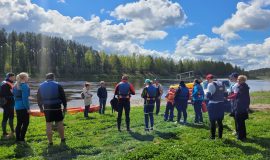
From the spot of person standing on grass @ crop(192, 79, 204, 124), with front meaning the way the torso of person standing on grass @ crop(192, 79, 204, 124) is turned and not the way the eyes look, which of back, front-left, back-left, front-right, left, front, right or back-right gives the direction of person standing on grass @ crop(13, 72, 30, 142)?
left

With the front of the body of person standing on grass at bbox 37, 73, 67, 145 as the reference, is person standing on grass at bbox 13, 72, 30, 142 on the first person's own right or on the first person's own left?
on the first person's own left

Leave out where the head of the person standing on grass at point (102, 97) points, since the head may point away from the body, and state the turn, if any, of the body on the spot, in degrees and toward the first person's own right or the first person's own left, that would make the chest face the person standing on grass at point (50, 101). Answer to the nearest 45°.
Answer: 0° — they already face them

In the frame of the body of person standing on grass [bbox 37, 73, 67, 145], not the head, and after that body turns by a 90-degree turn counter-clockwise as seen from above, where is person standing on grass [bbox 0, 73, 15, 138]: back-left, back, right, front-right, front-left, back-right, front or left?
front-right

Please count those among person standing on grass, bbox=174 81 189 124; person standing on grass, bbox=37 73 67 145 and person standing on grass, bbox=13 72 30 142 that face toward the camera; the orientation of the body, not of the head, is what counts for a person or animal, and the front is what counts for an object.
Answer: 0

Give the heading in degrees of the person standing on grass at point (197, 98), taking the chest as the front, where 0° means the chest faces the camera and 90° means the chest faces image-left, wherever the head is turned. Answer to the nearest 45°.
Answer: approximately 135°

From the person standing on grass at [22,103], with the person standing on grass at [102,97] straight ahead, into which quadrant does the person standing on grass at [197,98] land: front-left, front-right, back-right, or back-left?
front-right

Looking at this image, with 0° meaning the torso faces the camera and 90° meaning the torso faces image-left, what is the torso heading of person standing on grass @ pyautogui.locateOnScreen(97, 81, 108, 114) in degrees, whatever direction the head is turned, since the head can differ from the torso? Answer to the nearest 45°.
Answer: approximately 0°

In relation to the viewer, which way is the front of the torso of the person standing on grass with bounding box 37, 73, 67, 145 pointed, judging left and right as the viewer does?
facing away from the viewer

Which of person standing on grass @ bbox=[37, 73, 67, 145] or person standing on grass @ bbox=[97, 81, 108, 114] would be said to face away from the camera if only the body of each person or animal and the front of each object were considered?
person standing on grass @ bbox=[37, 73, 67, 145]

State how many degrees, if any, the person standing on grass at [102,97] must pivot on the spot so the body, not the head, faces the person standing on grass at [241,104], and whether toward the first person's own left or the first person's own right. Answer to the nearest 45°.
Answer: approximately 45° to the first person's own left

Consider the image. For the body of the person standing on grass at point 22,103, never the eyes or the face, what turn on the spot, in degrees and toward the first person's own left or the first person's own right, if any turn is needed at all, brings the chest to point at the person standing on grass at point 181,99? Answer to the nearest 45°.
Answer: approximately 45° to the first person's own right

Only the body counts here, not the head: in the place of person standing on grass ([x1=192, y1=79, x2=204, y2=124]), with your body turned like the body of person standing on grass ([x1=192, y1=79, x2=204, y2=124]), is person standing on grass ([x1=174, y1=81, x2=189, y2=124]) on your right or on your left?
on your left

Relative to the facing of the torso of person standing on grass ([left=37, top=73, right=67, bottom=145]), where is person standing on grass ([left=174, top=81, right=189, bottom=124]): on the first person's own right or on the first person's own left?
on the first person's own right
